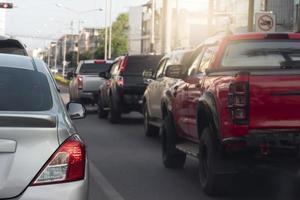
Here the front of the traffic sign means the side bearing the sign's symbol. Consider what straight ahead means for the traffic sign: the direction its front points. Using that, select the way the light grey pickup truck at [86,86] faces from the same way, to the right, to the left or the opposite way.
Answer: the opposite way

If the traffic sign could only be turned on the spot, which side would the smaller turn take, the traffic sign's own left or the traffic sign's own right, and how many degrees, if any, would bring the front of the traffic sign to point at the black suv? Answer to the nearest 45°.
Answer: approximately 90° to the traffic sign's own right

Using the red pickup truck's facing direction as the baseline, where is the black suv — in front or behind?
in front

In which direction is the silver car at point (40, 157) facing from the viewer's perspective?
away from the camera

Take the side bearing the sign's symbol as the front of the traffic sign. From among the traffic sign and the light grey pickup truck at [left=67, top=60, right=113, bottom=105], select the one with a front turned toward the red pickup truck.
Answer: the traffic sign

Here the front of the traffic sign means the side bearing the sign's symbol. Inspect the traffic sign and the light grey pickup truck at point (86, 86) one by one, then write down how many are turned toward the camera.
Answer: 1

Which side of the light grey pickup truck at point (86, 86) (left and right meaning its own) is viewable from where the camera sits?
back

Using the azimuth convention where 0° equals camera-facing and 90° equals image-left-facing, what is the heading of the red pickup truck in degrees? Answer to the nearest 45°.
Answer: approximately 135°

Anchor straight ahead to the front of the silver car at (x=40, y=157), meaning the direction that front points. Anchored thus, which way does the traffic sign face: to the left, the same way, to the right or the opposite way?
the opposite way

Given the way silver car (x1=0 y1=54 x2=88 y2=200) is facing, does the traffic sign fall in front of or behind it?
in front

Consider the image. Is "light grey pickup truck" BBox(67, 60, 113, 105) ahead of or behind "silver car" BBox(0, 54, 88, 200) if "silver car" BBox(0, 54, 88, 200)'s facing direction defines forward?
ahead

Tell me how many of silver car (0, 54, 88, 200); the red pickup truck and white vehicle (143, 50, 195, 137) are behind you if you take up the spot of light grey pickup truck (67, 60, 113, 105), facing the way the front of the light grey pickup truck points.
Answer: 3

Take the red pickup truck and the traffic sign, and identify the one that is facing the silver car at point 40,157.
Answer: the traffic sign

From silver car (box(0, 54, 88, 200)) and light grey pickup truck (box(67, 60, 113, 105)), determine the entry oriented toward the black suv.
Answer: the silver car
